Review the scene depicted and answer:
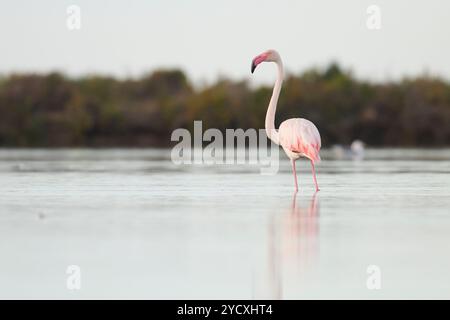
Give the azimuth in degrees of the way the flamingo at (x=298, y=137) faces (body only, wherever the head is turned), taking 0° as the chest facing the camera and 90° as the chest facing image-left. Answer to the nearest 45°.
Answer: approximately 90°
